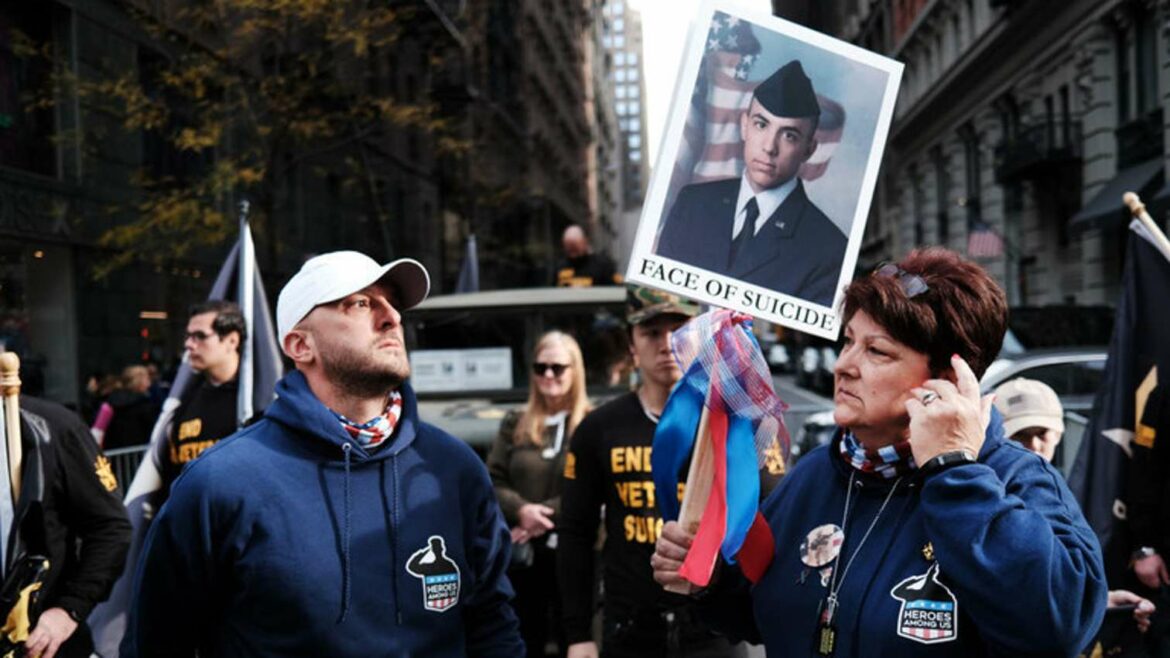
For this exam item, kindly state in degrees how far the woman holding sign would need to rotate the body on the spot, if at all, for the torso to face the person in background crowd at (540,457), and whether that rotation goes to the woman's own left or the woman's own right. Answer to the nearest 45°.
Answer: approximately 90° to the woman's own right

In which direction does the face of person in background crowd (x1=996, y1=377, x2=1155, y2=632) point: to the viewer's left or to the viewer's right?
to the viewer's left

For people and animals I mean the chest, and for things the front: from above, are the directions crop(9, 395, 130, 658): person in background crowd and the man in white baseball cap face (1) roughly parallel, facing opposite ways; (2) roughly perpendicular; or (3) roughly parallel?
roughly perpendicular

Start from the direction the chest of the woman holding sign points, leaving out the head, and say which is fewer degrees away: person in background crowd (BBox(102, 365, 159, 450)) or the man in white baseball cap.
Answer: the man in white baseball cap

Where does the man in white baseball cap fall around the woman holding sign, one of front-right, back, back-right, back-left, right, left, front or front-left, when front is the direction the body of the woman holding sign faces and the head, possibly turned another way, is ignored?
front-right

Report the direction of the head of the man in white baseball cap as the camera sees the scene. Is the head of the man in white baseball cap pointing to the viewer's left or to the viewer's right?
to the viewer's right

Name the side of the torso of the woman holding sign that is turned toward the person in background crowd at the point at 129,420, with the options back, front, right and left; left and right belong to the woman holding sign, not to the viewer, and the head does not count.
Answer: right
